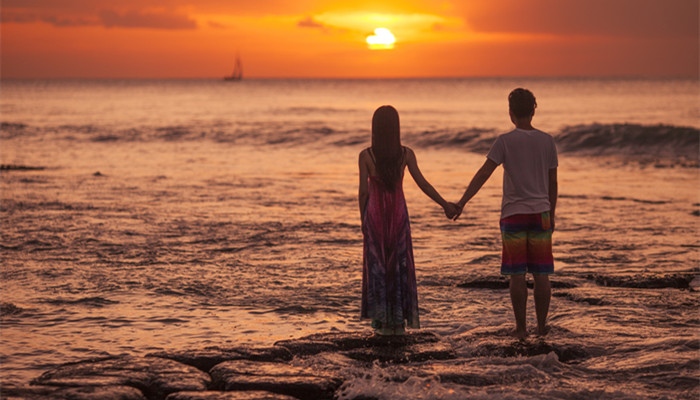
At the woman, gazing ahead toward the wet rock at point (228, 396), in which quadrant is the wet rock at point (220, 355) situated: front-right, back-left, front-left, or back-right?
front-right

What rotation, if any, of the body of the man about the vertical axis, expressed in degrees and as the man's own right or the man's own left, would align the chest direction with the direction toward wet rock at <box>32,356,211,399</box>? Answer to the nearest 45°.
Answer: approximately 135° to the man's own left

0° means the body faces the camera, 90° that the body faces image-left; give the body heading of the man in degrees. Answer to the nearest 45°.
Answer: approximately 180°

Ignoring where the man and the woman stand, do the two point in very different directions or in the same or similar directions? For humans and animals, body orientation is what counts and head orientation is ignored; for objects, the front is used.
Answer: same or similar directions

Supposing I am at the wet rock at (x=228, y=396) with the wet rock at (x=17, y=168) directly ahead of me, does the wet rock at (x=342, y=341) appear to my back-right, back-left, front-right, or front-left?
front-right

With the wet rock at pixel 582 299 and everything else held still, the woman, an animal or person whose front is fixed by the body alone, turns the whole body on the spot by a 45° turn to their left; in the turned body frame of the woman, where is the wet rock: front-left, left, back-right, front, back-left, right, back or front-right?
right

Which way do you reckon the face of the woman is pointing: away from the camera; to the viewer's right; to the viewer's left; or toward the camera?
away from the camera

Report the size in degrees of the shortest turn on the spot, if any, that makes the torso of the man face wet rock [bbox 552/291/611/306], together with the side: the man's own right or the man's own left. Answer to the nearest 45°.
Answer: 0° — they already face it

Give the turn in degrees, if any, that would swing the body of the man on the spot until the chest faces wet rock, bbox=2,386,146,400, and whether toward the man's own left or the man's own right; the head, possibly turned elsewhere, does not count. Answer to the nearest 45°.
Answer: approximately 135° to the man's own left

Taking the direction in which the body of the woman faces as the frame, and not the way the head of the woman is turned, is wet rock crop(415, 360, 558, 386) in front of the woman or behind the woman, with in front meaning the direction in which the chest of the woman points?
behind

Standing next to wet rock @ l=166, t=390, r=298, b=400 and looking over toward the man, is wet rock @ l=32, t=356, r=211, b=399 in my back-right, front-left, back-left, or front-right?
back-left

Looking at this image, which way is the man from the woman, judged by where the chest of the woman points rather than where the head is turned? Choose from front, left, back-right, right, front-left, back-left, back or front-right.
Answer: right

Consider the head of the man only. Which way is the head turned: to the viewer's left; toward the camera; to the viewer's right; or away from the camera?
away from the camera

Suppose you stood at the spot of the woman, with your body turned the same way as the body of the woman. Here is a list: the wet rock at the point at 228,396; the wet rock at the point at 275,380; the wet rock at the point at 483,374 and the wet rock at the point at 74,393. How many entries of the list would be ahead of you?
0

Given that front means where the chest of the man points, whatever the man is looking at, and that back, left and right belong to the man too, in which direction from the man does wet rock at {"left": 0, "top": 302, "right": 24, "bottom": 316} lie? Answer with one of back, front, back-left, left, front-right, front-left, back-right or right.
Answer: left

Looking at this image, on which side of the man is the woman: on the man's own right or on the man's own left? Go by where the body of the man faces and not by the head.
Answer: on the man's own left

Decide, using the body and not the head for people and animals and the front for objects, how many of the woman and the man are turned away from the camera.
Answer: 2

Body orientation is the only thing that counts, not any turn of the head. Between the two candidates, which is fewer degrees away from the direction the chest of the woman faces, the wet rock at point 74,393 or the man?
the man

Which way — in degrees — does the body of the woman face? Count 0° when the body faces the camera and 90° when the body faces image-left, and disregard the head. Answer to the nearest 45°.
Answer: approximately 180°
